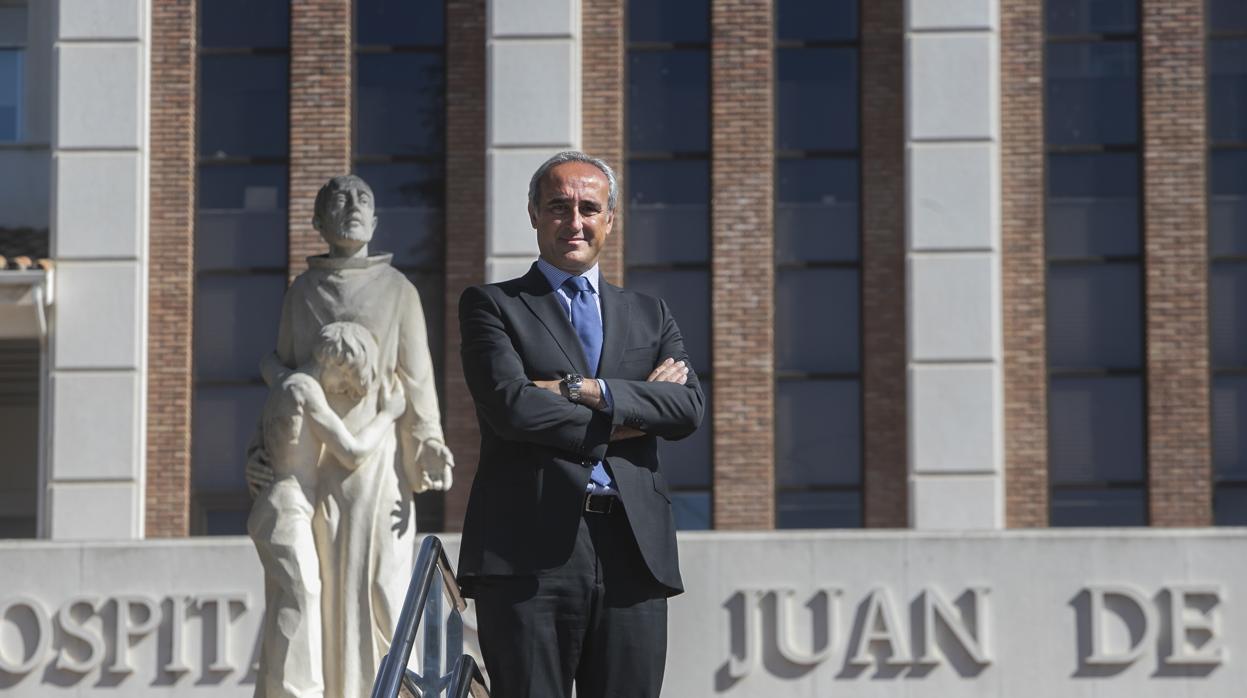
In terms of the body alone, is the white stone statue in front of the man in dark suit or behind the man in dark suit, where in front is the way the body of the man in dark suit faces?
behind

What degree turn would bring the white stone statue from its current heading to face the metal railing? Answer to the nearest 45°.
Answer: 0° — it already faces it

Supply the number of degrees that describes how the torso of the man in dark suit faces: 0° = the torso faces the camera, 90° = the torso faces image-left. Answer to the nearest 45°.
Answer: approximately 0°

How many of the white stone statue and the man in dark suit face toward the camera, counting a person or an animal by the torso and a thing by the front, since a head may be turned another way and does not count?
2

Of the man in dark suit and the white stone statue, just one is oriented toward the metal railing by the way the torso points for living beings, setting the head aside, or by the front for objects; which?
the white stone statue
